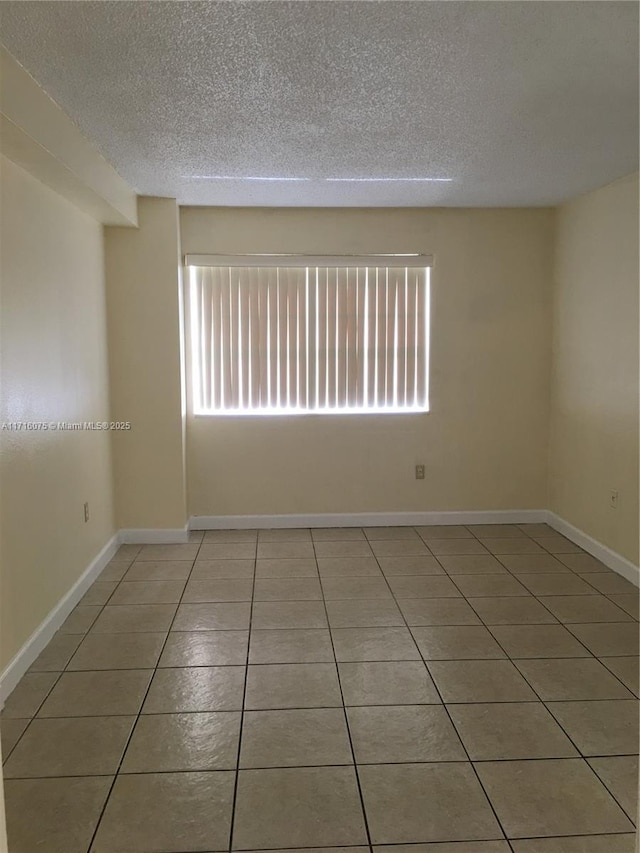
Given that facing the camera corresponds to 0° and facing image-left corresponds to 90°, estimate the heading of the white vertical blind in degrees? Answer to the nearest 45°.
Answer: approximately 0°
